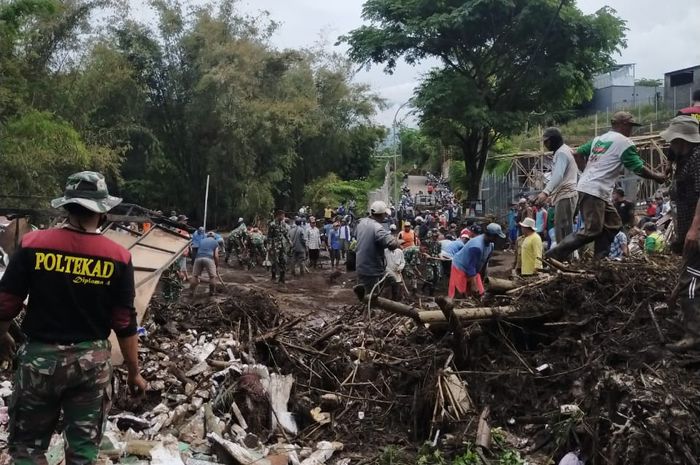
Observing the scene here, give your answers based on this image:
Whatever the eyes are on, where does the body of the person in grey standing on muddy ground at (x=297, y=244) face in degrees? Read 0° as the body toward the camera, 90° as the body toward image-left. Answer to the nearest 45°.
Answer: approximately 180°

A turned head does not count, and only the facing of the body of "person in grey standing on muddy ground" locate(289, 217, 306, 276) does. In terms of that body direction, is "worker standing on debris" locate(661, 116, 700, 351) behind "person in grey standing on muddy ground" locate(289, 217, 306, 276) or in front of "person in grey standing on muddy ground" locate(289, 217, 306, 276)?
behind

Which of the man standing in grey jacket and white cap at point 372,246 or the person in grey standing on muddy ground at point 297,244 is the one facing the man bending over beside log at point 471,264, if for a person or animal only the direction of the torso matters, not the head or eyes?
the man standing in grey jacket and white cap at point 372,246

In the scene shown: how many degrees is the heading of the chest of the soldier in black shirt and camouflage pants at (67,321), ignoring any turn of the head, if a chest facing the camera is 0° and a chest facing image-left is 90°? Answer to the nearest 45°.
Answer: approximately 180°

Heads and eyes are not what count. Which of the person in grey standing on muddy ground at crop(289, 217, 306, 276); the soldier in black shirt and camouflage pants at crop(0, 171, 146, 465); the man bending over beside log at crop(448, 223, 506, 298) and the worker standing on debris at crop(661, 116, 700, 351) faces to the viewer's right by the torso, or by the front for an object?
the man bending over beside log

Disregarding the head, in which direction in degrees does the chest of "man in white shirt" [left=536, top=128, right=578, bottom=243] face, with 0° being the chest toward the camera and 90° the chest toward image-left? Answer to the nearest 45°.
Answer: approximately 90°

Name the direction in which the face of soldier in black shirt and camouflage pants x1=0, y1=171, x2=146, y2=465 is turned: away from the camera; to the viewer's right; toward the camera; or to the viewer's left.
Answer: away from the camera

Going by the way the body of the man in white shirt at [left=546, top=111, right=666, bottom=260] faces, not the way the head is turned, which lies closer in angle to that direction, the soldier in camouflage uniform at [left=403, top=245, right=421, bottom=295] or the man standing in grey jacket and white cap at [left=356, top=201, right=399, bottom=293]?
the soldier in camouflage uniform

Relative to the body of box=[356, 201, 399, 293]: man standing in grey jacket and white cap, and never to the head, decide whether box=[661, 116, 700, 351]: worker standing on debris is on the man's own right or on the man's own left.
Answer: on the man's own right

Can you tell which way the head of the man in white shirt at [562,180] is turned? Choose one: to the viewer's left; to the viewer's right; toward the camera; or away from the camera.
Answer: to the viewer's left

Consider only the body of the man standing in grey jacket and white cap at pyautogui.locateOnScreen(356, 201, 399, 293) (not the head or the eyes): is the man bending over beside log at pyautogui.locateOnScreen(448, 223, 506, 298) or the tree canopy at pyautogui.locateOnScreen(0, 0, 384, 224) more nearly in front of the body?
the man bending over beside log

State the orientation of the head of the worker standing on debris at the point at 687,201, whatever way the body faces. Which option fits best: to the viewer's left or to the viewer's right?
to the viewer's left

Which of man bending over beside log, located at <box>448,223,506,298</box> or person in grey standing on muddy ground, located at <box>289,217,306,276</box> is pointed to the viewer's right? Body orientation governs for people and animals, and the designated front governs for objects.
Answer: the man bending over beside log

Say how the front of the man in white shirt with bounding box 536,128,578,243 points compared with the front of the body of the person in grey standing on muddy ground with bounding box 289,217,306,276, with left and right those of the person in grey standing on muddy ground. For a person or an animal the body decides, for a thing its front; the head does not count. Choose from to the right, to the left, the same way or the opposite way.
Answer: to the left

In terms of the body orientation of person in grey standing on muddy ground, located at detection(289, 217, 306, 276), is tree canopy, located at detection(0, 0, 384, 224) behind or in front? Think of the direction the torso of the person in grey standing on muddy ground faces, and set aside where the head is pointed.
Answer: in front
